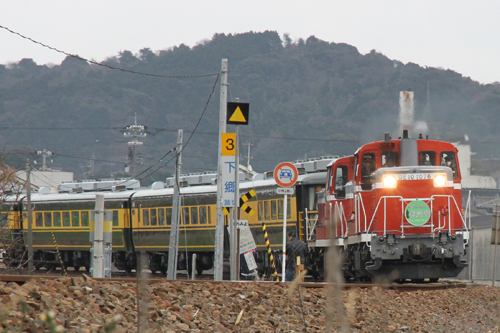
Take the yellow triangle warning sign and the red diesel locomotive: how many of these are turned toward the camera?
2

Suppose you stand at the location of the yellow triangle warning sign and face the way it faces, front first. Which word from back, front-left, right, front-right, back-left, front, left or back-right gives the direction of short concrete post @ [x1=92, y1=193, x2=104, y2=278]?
front-right

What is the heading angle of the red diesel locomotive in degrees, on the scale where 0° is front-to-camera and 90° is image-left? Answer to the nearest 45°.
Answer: approximately 0°

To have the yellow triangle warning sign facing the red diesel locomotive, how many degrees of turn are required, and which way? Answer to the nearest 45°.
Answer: approximately 90° to its left

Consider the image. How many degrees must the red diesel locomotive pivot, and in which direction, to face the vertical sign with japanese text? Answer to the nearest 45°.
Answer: approximately 90° to its right

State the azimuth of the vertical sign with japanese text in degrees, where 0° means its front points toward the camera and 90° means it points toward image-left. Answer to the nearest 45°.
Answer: approximately 0°

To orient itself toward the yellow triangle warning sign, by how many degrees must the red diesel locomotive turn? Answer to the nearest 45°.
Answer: approximately 90° to its right
